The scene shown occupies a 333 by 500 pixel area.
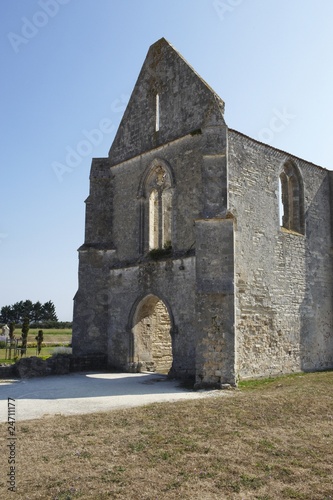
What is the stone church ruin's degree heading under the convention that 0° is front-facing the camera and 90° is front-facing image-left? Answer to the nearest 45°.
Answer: approximately 45°
